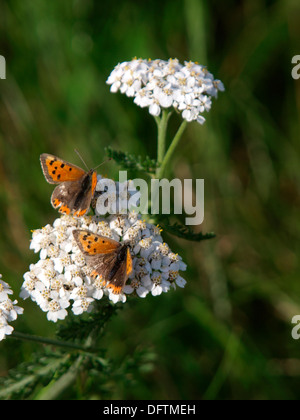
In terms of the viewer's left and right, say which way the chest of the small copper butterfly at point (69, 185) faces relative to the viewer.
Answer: facing away from the viewer and to the right of the viewer

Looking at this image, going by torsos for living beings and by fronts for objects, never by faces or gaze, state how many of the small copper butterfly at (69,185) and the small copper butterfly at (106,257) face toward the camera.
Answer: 0
